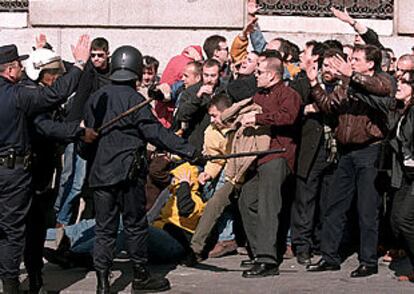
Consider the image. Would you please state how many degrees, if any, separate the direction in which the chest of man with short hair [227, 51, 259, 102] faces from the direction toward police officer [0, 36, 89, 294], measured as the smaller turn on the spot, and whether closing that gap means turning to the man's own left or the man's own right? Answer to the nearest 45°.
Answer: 0° — they already face them

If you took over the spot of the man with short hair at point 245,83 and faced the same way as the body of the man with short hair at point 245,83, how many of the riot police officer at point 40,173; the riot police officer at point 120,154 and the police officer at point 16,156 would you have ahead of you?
3

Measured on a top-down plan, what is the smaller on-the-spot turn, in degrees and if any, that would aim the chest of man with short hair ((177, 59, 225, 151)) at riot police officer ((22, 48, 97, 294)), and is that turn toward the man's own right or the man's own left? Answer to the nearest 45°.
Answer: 0° — they already face them

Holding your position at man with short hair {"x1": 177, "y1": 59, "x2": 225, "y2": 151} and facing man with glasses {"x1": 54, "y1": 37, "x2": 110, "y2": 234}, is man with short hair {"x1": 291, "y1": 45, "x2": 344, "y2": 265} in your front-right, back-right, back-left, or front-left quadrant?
back-left

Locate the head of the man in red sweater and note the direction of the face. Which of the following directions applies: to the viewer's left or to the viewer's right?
to the viewer's left

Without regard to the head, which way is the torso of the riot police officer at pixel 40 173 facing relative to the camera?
to the viewer's right

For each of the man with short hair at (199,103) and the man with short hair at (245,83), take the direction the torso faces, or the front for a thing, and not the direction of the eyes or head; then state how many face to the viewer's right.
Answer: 0

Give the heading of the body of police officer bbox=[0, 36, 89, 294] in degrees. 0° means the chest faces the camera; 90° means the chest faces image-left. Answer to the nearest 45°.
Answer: approximately 225°

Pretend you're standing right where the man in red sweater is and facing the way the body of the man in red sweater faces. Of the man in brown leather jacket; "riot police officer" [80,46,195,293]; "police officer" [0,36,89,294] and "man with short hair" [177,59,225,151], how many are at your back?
1

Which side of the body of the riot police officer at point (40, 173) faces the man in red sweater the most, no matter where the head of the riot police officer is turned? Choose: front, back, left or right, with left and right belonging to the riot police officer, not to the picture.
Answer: front

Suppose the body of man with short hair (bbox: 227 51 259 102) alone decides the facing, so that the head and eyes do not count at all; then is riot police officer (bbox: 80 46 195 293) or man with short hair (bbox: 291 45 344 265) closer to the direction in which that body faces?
the riot police officer

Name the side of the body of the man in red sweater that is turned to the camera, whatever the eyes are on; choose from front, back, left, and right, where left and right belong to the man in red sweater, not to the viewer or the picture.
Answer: left

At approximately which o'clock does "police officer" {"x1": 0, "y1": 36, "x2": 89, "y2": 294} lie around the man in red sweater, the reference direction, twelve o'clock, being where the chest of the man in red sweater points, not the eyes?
The police officer is roughly at 11 o'clock from the man in red sweater.
